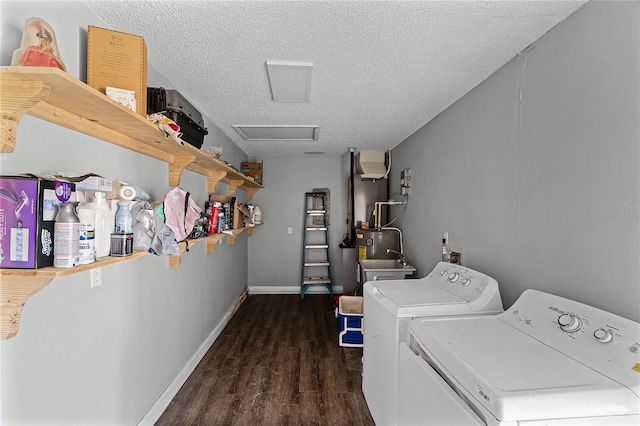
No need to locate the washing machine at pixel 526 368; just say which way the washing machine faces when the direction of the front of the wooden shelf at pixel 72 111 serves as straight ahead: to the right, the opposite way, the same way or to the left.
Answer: the opposite way

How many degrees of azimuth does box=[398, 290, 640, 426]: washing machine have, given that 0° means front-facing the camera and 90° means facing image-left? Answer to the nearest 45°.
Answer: approximately 45°

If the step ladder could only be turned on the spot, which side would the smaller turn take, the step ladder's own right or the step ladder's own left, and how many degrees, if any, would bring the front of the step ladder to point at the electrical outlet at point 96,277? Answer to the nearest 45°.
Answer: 0° — it already faces it

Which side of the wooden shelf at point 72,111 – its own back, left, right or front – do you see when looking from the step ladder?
left

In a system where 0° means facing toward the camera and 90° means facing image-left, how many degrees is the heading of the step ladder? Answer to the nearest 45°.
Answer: approximately 0°

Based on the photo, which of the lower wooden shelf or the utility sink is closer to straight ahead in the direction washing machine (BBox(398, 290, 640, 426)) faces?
the lower wooden shelf

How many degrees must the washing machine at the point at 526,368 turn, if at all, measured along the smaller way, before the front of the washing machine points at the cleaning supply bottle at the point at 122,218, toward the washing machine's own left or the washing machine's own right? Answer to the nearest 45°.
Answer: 0° — it already faces it

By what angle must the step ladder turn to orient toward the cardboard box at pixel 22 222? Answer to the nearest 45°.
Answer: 0° — it already faces it

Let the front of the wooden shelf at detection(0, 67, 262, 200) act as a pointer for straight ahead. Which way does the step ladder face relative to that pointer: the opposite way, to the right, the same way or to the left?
to the right

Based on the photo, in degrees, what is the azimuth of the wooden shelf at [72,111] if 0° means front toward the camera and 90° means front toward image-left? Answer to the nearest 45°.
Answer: approximately 315°

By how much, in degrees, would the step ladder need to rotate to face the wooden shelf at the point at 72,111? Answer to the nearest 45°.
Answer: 0° — it already faces it
